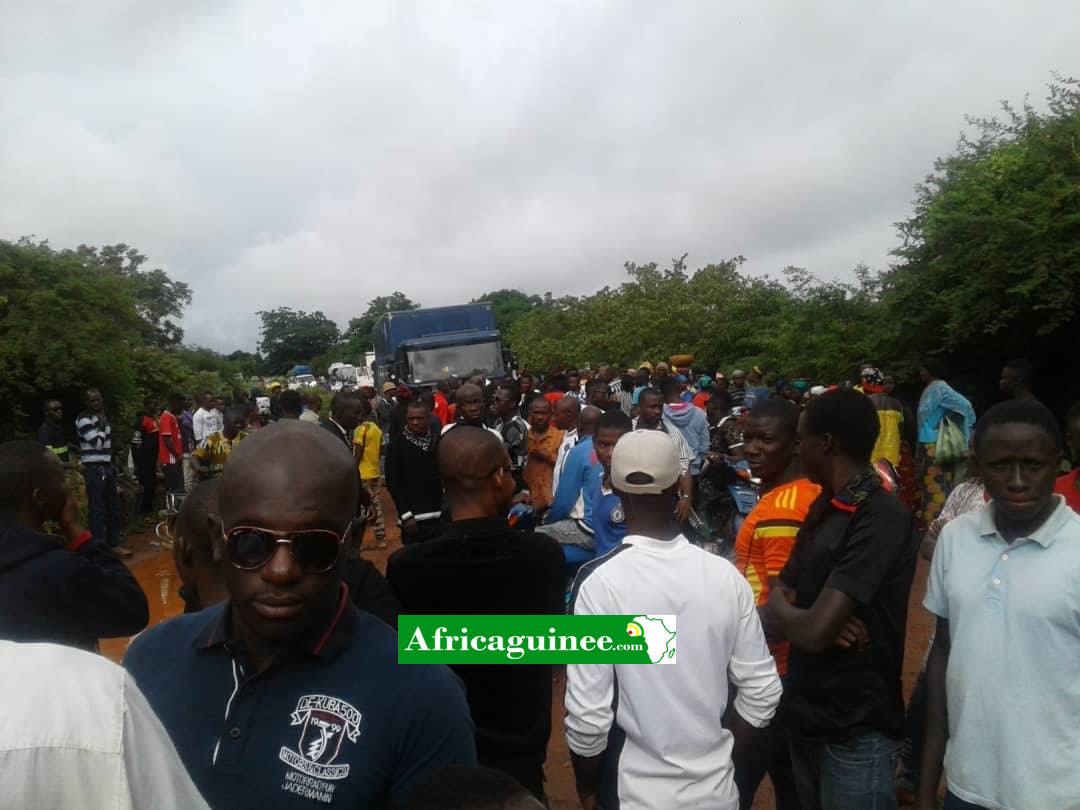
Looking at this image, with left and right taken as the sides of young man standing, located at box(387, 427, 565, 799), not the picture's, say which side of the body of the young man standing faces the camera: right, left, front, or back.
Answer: back

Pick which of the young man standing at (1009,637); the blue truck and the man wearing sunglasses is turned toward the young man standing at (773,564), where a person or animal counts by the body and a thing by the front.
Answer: the blue truck

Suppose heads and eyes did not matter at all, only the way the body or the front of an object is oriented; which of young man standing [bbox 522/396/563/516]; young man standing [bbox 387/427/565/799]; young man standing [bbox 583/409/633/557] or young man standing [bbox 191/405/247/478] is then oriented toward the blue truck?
young man standing [bbox 387/427/565/799]

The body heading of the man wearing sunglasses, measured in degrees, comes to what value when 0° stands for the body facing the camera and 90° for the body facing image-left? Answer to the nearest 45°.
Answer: approximately 0°

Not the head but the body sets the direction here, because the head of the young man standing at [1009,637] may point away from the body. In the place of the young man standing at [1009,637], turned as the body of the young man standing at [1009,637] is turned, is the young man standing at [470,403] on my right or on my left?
on my right

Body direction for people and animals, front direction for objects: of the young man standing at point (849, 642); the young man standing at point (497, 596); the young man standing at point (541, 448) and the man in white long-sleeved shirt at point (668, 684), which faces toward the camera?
the young man standing at point (541, 448)

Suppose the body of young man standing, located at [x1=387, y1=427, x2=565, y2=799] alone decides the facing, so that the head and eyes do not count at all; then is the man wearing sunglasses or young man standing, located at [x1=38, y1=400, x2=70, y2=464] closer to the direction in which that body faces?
the young man standing

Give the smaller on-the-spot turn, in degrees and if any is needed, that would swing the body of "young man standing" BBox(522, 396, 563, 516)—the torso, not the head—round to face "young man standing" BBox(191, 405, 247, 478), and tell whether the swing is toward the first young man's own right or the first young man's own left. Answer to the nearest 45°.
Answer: approximately 135° to the first young man's own right

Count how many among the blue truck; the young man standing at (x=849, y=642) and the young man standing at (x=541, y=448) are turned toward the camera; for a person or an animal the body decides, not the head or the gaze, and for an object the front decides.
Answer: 2

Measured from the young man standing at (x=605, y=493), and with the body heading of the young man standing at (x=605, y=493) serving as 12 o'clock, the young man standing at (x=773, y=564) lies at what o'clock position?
the young man standing at (x=773, y=564) is roughly at 10 o'clock from the young man standing at (x=605, y=493).
